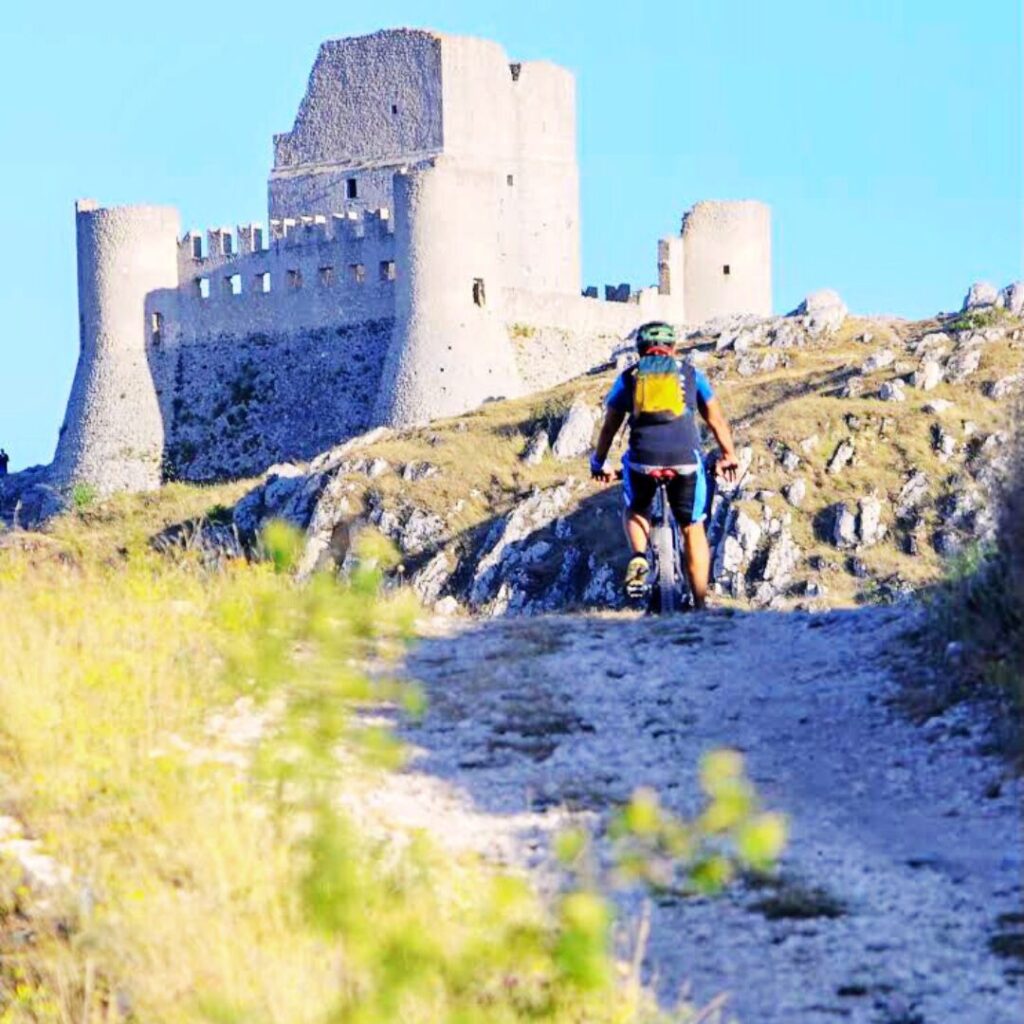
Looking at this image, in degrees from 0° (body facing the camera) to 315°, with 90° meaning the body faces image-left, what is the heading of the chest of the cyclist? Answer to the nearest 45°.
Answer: approximately 180°

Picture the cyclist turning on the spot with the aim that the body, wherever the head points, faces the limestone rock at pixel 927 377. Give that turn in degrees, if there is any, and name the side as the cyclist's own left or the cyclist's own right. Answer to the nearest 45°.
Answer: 0° — they already face it

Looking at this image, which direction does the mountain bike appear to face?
away from the camera
